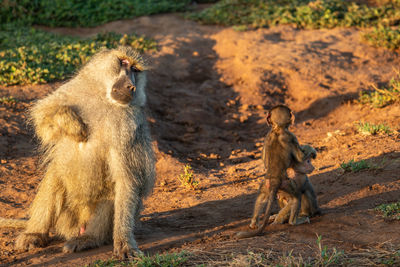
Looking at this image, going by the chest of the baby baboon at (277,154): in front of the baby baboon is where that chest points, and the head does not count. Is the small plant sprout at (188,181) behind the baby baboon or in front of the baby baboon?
in front

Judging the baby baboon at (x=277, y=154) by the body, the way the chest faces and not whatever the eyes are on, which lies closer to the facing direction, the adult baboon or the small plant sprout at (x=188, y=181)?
the small plant sprout

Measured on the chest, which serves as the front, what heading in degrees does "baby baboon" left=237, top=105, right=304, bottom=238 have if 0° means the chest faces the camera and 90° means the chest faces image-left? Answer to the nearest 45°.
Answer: approximately 180°

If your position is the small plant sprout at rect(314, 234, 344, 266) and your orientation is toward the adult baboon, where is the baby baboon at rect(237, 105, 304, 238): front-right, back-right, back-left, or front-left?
front-right
